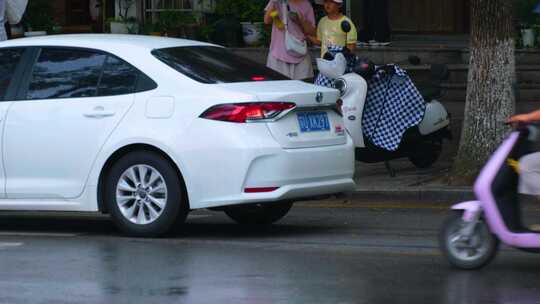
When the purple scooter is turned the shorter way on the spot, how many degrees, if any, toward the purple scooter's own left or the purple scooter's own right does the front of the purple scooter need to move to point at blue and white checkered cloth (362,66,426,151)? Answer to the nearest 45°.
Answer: approximately 90° to the purple scooter's own right

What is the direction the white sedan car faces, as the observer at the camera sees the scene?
facing away from the viewer and to the left of the viewer

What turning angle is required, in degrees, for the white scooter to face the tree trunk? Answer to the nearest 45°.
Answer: approximately 135° to its left

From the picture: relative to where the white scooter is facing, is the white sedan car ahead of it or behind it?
ahead

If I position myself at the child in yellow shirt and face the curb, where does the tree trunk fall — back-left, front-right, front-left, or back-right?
front-left

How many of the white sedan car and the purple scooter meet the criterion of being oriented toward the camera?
0

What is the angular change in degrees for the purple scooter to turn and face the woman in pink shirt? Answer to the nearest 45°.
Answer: approximately 90° to its right

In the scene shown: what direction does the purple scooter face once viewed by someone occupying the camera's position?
facing to the left of the viewer

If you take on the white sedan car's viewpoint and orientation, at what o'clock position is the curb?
The curb is roughly at 5 o'clock from the white sedan car.

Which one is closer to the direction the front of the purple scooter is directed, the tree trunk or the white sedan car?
the white sedan car
